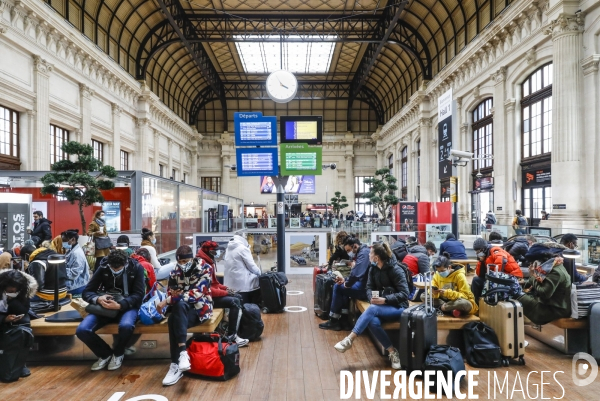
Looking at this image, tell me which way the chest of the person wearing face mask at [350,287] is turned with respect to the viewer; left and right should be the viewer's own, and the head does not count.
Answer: facing to the left of the viewer

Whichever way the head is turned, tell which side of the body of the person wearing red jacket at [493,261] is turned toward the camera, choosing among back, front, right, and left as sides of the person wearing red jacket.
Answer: left

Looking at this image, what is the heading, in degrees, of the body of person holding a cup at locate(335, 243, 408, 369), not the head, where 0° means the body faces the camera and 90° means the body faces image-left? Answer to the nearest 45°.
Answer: approximately 45°

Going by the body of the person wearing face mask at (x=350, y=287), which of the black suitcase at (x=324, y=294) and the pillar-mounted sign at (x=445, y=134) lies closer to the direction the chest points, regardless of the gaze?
the black suitcase

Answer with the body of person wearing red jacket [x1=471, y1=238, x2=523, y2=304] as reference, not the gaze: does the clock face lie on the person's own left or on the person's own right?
on the person's own right

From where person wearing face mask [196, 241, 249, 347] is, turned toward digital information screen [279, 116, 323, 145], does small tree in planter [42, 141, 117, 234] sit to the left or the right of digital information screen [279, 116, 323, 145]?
left
